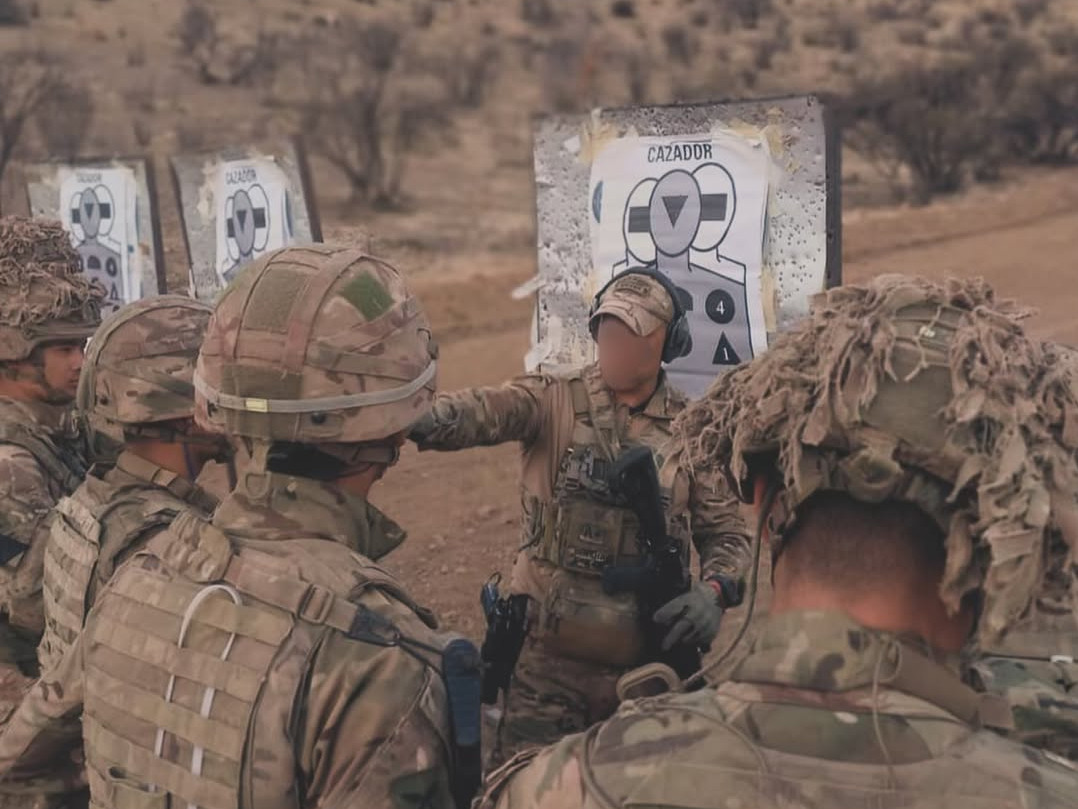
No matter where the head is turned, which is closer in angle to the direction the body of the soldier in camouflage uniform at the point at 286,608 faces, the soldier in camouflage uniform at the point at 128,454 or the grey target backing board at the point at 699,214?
the grey target backing board

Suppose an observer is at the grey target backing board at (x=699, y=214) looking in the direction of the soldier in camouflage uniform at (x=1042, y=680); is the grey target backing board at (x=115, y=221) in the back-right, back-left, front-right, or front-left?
back-right

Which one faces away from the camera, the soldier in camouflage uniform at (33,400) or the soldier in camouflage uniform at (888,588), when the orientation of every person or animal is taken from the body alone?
the soldier in camouflage uniform at (888,588)

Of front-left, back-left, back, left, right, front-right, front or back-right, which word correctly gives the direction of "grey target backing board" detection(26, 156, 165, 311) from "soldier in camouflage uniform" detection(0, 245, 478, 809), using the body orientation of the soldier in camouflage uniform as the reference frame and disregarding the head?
front-left

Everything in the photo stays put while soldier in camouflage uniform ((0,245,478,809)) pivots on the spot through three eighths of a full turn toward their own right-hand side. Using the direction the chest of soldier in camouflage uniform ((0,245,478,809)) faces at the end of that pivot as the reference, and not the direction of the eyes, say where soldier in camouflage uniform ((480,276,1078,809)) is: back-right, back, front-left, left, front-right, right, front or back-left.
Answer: front-left

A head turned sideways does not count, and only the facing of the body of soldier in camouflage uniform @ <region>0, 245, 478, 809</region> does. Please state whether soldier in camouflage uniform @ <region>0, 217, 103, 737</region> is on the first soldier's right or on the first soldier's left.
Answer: on the first soldier's left

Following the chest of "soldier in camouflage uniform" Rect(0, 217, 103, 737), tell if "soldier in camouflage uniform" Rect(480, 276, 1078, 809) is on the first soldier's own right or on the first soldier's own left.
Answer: on the first soldier's own right

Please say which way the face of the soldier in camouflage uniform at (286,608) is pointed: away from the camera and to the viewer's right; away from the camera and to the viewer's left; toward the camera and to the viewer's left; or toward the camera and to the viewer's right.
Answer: away from the camera and to the viewer's right

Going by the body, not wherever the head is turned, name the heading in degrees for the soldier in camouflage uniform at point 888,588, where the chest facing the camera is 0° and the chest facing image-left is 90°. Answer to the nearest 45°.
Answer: approximately 180°

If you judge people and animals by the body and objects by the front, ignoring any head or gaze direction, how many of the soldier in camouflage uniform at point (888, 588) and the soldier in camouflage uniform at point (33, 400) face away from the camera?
1

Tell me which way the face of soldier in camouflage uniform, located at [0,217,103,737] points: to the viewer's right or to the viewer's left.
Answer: to the viewer's right

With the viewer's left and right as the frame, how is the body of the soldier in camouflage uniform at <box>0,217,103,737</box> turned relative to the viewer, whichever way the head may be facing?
facing to the right of the viewer

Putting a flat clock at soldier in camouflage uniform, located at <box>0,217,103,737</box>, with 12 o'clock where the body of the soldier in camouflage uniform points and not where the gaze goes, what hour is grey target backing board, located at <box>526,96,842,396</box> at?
The grey target backing board is roughly at 12 o'clock from the soldier in camouflage uniform.

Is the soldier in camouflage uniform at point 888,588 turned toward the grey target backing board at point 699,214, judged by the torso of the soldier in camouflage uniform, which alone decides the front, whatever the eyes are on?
yes

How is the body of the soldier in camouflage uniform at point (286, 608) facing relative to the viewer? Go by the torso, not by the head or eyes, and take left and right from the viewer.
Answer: facing away from the viewer and to the right of the viewer

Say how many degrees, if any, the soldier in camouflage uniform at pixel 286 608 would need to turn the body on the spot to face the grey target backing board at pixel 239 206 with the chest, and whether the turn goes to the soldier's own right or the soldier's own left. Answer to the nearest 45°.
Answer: approximately 45° to the soldier's own left

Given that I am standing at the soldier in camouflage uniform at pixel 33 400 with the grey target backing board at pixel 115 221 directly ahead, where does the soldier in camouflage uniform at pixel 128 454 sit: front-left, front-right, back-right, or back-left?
back-right
